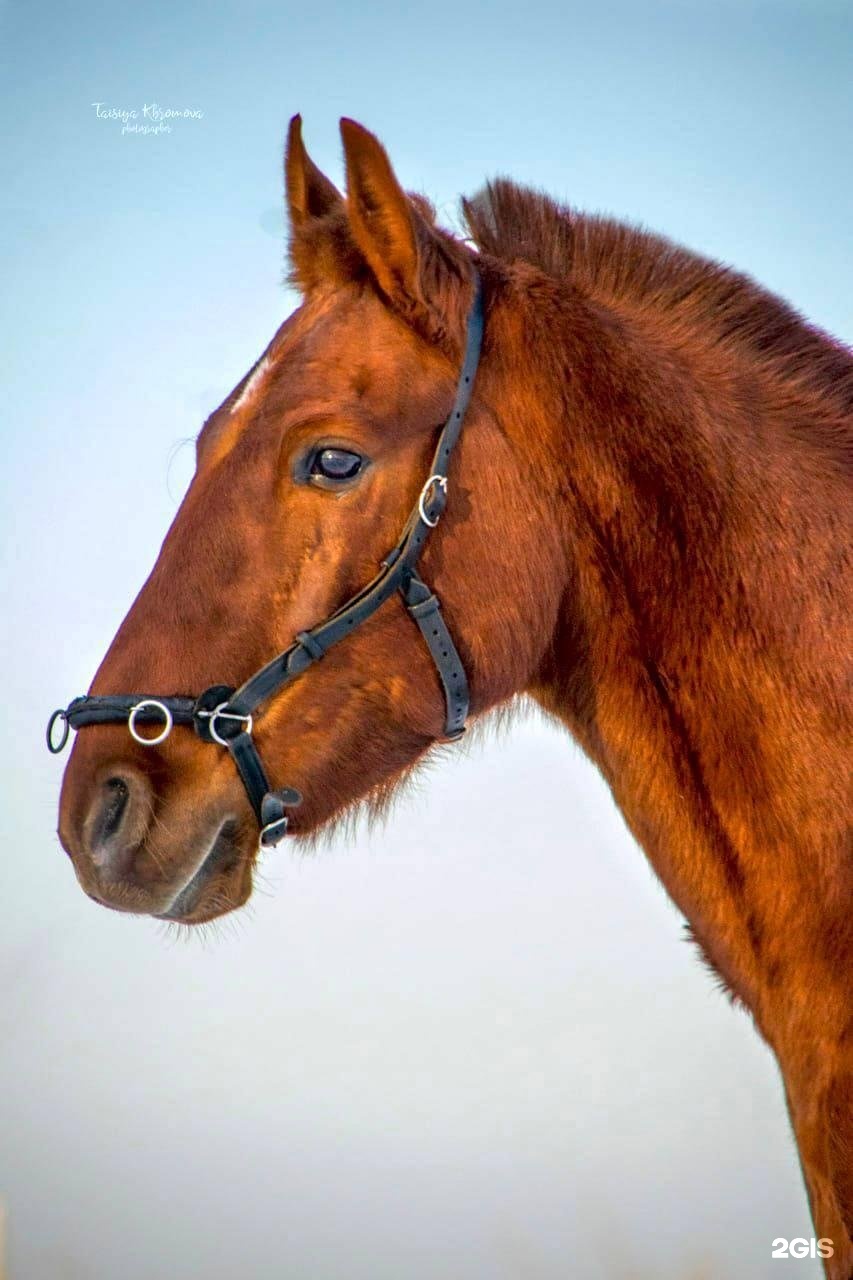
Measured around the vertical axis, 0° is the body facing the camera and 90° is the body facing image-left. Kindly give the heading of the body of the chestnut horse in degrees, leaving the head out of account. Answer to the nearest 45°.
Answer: approximately 90°
